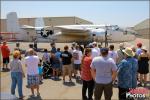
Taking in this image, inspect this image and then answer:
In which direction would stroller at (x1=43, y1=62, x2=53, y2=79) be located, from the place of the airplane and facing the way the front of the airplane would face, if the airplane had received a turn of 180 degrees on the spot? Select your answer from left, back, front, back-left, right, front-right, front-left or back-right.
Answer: left

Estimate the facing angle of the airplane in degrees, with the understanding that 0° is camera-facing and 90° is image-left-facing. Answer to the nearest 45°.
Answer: approximately 270°

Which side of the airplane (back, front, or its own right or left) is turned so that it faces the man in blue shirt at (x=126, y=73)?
right

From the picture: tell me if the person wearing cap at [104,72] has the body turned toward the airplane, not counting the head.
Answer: yes

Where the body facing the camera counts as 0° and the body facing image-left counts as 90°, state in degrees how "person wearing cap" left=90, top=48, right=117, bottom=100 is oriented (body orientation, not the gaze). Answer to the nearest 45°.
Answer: approximately 180°

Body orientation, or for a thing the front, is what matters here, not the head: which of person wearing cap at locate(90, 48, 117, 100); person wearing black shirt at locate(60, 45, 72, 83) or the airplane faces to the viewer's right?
the airplane

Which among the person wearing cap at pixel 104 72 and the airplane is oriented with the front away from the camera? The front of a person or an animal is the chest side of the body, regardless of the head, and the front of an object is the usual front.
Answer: the person wearing cap

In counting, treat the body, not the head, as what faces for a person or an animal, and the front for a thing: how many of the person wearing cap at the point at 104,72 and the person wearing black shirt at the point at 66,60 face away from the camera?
2

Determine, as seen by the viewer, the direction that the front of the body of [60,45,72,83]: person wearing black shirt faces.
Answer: away from the camera

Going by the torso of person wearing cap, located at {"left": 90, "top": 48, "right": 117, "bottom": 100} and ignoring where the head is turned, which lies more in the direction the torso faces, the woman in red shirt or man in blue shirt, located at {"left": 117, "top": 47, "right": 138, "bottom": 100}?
the woman in red shirt

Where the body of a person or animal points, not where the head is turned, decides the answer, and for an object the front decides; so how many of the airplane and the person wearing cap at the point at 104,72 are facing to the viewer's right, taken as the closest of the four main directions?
1

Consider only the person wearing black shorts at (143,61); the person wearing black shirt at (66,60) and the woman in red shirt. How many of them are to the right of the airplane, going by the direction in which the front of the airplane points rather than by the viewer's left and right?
3

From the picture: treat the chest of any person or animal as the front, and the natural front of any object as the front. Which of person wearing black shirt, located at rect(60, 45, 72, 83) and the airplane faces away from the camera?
the person wearing black shirt

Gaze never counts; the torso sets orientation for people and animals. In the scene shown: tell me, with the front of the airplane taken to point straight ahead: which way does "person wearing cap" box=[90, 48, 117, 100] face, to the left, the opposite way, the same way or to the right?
to the left

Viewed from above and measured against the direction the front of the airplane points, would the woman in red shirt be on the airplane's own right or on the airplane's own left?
on the airplane's own right
